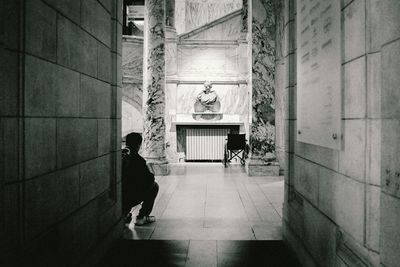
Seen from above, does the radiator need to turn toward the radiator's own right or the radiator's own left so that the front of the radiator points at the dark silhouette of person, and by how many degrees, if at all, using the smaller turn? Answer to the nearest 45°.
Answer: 0° — it already faces them

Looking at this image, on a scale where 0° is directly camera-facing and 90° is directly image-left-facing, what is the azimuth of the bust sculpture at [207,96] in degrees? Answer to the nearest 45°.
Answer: approximately 0°

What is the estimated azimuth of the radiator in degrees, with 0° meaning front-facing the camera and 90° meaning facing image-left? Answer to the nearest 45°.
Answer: approximately 0°

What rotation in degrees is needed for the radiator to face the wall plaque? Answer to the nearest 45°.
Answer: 0° — it already faces it

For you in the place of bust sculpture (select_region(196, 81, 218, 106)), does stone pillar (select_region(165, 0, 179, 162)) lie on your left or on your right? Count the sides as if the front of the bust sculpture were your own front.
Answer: on your right

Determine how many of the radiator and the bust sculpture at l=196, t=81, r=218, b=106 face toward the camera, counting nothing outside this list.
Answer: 2

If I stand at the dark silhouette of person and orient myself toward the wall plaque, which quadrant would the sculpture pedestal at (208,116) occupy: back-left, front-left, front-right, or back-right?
back-left
